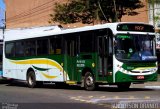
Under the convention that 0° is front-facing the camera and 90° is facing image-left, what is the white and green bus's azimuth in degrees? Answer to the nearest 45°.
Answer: approximately 315°

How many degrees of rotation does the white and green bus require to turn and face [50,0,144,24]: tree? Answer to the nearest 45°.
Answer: approximately 135° to its left
